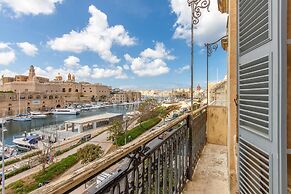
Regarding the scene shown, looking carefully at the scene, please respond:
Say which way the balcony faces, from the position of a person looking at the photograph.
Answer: facing to the left of the viewer

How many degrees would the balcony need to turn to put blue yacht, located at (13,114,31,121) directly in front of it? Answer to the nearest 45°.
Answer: approximately 45° to its right

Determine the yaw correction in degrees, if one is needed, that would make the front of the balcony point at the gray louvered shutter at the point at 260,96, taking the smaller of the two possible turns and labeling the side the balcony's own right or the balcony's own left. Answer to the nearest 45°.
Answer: approximately 135° to the balcony's own left

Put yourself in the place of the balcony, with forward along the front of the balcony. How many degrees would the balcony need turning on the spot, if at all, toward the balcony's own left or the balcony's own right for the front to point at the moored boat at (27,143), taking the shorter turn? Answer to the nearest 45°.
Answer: approximately 45° to the balcony's own right
